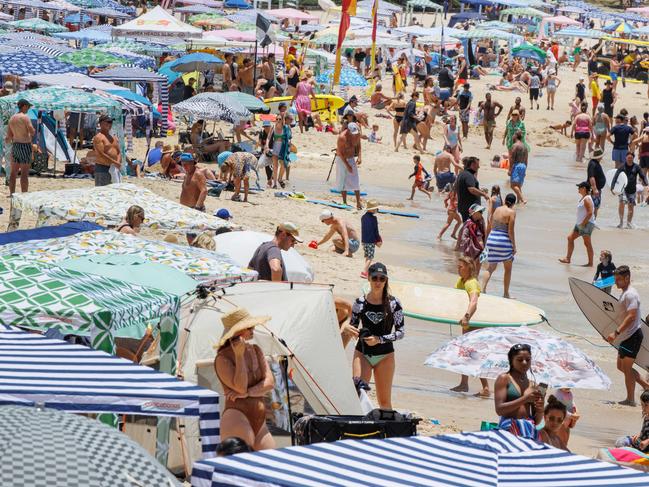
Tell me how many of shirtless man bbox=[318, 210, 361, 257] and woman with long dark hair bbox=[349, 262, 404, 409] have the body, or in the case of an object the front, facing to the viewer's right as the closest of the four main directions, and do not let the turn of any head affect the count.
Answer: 0

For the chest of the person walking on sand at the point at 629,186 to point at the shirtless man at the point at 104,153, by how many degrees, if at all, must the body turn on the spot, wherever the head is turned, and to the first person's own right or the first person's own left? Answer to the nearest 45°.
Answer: approximately 45° to the first person's own right

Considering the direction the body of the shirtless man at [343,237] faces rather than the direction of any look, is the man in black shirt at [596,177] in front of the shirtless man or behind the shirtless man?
behind

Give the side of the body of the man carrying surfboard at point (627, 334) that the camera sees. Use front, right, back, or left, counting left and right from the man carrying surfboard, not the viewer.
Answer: left

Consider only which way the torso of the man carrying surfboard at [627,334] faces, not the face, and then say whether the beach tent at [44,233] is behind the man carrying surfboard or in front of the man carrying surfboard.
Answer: in front

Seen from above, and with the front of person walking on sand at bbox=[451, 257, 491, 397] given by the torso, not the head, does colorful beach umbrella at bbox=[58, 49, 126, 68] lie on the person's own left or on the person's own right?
on the person's own right

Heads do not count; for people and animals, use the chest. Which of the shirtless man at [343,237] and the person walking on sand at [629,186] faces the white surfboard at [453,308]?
the person walking on sand
